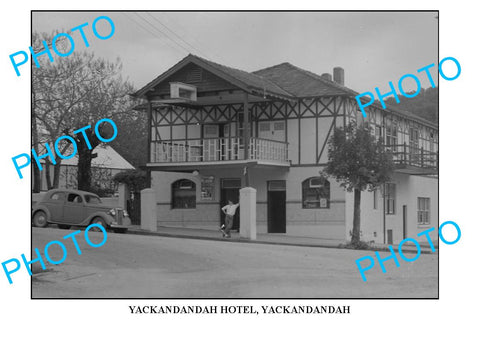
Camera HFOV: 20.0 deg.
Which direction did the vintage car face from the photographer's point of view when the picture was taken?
facing the viewer and to the right of the viewer

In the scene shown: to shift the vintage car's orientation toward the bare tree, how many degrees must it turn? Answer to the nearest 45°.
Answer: approximately 135° to its left

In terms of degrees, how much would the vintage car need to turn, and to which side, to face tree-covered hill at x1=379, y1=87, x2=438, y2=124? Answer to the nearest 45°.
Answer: approximately 90° to its left
